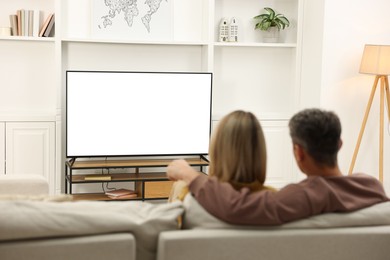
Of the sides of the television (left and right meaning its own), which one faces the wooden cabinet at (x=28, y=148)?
right

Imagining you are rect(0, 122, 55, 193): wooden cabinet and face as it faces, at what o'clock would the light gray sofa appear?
The light gray sofa is roughly at 12 o'clock from the wooden cabinet.

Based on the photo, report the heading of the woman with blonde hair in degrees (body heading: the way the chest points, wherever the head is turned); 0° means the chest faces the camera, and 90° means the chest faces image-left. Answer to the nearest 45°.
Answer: approximately 180°

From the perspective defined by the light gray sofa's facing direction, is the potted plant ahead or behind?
ahead

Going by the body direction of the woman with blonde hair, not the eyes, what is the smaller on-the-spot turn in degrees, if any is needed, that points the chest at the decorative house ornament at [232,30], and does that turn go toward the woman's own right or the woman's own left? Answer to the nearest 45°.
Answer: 0° — they already face it

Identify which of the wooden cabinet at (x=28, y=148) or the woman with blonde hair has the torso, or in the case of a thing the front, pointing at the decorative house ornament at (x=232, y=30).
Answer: the woman with blonde hair

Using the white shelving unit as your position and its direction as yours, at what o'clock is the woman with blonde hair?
The woman with blonde hair is roughly at 12 o'clock from the white shelving unit.

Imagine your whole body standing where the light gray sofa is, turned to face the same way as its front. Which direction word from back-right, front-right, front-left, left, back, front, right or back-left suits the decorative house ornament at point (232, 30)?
front

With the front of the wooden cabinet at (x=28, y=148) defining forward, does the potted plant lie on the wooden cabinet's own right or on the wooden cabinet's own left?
on the wooden cabinet's own left

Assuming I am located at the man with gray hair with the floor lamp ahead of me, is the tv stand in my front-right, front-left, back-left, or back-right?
front-left

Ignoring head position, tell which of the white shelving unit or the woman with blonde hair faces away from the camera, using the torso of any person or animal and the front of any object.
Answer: the woman with blonde hair

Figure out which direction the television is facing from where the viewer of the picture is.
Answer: facing the viewer

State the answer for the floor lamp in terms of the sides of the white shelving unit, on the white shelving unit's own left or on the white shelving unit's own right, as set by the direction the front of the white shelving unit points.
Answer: on the white shelving unit's own left

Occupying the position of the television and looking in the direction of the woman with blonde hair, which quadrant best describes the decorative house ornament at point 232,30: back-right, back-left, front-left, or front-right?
back-left

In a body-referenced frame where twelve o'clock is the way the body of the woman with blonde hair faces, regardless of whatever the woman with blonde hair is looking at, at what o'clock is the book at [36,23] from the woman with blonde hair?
The book is roughly at 11 o'clock from the woman with blonde hair.

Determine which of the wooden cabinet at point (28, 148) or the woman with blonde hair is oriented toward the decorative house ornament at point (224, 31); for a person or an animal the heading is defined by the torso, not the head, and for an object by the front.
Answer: the woman with blonde hair

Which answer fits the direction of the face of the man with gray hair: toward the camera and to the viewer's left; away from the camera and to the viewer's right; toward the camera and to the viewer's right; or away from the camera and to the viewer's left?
away from the camera and to the viewer's left

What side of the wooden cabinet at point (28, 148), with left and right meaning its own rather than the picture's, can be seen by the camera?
front

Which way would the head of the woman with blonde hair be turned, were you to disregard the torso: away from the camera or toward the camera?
away from the camera

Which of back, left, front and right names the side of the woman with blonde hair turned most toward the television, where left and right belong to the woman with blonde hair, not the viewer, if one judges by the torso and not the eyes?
front
